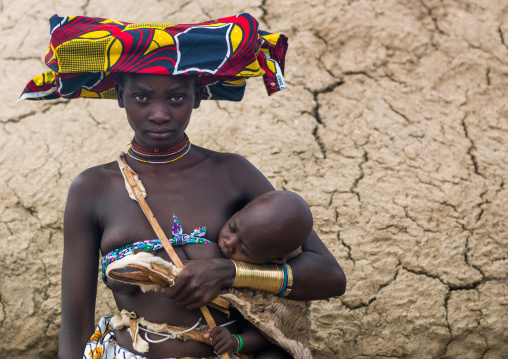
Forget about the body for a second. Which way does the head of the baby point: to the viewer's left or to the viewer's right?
to the viewer's left

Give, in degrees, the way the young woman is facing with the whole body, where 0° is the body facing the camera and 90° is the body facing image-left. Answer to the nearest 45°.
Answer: approximately 0°
